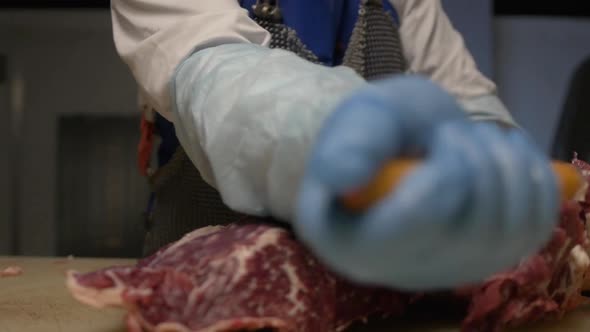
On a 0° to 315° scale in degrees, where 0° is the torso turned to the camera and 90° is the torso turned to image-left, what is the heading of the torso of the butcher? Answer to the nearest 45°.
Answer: approximately 0°

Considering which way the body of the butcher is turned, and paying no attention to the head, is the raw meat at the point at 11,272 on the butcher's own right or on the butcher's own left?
on the butcher's own right
